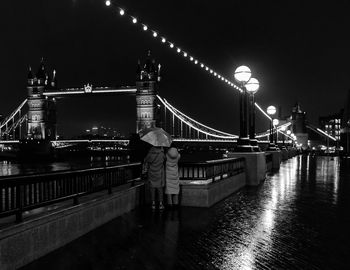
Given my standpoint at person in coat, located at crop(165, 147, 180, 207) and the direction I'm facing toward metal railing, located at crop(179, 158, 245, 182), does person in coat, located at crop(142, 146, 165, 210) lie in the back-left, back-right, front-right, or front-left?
back-left

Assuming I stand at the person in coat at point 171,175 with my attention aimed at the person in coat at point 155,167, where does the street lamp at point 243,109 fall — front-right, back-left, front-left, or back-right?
back-right

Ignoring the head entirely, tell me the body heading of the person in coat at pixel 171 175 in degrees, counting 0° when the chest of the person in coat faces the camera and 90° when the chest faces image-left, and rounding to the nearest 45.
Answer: approximately 180°

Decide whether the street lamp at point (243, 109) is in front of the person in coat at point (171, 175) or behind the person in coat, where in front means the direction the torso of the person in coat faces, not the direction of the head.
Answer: in front

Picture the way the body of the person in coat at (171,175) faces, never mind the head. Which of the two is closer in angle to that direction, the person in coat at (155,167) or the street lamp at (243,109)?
the street lamp

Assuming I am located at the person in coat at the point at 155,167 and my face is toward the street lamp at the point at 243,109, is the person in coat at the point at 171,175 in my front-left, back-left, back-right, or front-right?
front-right

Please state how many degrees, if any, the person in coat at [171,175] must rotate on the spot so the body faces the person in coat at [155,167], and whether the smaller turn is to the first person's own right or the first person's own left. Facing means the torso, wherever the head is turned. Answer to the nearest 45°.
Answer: approximately 135° to the first person's own left

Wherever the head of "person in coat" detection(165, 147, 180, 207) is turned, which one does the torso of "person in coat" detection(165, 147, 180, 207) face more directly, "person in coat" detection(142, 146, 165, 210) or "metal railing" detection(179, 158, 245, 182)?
the metal railing

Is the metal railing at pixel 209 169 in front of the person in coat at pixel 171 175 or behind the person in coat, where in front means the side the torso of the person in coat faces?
in front
